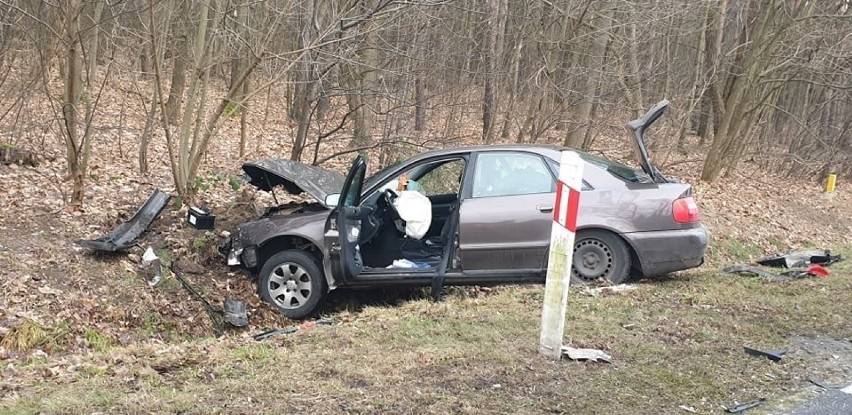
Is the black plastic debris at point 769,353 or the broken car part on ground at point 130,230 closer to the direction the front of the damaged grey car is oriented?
the broken car part on ground

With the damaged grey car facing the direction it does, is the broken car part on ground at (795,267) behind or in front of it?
behind

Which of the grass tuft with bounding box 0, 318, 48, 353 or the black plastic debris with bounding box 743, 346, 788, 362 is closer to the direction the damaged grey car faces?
the grass tuft

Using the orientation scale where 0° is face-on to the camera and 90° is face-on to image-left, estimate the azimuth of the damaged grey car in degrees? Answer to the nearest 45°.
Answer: approximately 90°

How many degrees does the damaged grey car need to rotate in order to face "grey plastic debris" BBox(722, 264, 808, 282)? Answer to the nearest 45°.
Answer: approximately 180°

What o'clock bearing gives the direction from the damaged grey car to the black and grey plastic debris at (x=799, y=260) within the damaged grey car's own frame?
The black and grey plastic debris is roughly at 5 o'clock from the damaged grey car.

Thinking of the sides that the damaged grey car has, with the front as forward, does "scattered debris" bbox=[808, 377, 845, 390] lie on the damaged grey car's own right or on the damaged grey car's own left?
on the damaged grey car's own left

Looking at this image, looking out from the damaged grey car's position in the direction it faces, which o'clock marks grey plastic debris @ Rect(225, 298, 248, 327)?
The grey plastic debris is roughly at 12 o'clock from the damaged grey car.

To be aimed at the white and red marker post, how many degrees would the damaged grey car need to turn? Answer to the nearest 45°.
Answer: approximately 90° to its left
